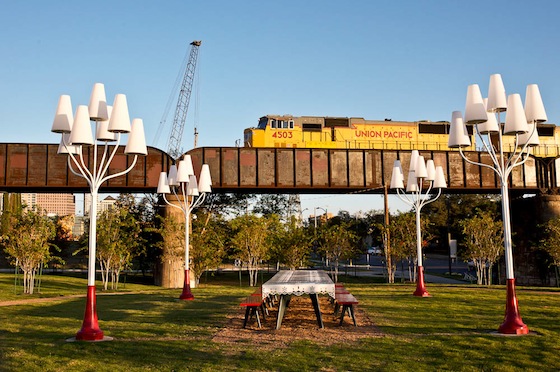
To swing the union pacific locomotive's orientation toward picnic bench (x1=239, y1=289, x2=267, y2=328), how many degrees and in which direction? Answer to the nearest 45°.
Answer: approximately 90° to its left

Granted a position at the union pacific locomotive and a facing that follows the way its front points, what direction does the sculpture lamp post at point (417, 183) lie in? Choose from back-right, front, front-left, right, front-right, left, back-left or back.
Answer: left

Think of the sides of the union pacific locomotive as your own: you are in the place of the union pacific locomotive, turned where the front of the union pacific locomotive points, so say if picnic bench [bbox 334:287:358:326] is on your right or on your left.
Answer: on your left

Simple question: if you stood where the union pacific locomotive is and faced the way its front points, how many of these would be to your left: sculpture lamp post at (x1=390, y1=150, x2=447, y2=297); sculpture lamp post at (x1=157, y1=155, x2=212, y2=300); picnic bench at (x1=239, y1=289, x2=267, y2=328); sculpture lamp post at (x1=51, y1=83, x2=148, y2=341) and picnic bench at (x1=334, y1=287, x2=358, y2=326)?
5

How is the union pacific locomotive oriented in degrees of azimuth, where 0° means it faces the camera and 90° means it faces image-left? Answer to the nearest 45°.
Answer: approximately 90°

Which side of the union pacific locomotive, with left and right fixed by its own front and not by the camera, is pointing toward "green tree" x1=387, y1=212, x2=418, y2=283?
left

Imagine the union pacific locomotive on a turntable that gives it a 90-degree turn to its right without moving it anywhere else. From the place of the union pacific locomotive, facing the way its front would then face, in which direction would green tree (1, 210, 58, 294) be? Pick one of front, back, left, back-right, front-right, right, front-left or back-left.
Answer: back-left

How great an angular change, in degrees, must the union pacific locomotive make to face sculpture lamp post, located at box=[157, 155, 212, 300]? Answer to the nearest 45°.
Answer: approximately 90° to its left

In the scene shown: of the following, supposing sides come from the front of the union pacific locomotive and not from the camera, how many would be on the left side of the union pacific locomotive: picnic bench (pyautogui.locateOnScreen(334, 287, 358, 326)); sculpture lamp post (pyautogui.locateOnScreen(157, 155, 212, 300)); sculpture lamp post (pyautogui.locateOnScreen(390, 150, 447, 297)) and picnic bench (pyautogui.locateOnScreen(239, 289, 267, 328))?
4

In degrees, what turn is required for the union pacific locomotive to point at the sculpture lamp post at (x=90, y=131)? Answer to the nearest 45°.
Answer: approximately 90° to its left

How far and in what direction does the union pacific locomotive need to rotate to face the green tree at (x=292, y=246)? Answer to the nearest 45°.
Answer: approximately 90° to its left
